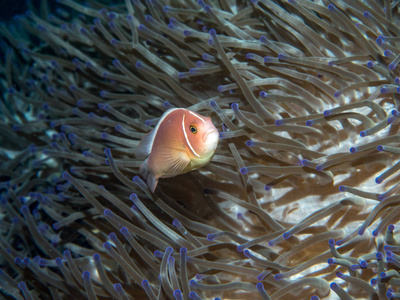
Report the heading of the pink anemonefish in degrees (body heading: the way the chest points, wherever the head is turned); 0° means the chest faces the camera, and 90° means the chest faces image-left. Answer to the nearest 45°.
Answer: approximately 315°
